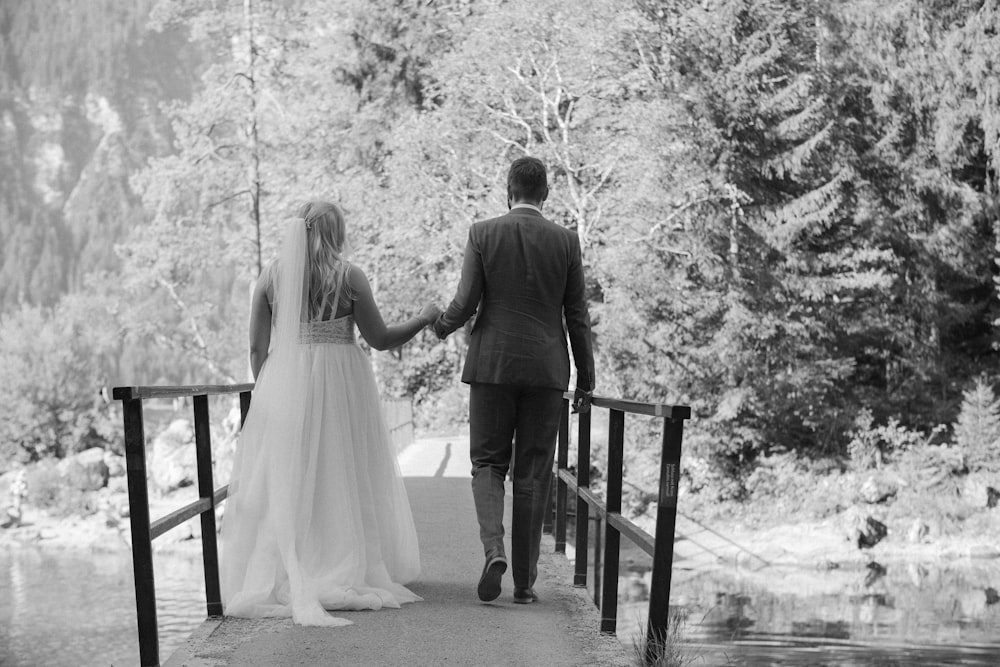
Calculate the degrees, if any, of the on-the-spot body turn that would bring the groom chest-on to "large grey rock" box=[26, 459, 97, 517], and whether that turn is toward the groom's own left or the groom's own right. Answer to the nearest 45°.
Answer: approximately 45° to the groom's own left

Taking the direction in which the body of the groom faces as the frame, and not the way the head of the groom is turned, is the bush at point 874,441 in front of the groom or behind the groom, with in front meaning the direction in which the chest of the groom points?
in front

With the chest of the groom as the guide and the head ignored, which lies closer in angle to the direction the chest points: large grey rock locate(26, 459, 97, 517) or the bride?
the large grey rock

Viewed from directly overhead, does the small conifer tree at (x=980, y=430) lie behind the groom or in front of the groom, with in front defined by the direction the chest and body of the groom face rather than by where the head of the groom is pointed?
in front

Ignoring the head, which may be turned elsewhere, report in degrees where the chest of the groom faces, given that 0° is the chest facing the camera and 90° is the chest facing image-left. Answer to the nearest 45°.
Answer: approximately 180°

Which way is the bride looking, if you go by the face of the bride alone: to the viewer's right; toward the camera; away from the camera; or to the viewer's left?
away from the camera

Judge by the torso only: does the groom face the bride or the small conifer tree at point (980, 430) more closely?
the small conifer tree

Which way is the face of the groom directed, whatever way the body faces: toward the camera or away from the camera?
away from the camera

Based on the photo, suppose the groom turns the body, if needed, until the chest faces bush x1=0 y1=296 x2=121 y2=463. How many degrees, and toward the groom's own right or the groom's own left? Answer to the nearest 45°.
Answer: approximately 45° to the groom's own left

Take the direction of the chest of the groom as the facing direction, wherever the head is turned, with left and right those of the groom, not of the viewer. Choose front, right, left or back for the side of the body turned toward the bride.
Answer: left
